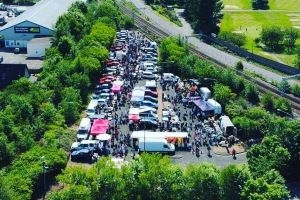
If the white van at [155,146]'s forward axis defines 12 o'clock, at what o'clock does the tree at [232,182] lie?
The tree is roughly at 2 o'clock from the white van.

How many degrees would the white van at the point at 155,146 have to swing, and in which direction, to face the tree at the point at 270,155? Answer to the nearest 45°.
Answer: approximately 45° to its right

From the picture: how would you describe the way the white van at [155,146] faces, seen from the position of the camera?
facing to the right of the viewer

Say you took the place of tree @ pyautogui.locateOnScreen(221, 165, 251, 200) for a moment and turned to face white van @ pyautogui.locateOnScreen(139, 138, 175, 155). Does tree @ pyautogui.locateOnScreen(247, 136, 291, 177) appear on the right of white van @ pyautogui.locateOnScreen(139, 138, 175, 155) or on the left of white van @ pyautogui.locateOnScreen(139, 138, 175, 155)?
right
